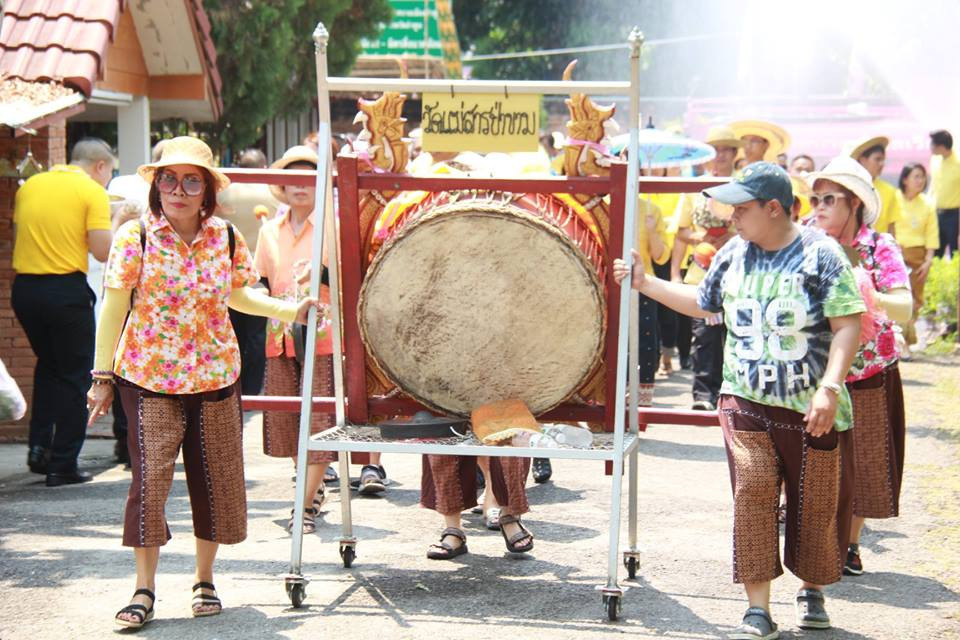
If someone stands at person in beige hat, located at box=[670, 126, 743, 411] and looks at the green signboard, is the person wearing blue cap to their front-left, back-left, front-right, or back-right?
back-left

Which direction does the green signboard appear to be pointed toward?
toward the camera

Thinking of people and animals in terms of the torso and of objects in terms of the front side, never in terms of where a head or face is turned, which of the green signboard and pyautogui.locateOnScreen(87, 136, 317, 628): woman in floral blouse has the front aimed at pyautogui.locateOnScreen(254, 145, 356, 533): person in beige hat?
the green signboard

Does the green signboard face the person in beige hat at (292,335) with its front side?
yes

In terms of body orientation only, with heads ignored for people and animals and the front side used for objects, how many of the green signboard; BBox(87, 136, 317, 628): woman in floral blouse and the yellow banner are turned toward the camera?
3

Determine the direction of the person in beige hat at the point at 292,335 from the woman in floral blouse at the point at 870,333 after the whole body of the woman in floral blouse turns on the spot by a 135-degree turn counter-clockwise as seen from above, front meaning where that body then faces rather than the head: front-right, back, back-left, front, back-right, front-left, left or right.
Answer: back

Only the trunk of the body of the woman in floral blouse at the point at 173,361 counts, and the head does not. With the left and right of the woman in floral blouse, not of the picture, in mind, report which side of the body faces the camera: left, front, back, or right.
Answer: front

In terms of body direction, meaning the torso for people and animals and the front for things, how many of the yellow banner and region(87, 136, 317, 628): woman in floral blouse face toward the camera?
2

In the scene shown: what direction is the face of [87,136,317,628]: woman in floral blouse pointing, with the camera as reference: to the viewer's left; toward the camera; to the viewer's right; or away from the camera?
toward the camera

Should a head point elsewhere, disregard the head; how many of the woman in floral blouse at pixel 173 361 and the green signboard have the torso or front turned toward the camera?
2

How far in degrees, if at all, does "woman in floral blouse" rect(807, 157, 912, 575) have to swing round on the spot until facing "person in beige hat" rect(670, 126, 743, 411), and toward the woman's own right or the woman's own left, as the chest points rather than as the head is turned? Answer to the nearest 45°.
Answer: approximately 135° to the woman's own right

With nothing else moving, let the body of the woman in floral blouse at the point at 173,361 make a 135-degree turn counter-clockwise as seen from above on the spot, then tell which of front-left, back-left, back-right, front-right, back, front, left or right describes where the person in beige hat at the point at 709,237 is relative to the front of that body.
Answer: front

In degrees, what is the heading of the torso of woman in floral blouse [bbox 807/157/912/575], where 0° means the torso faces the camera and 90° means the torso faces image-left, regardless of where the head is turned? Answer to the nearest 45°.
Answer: approximately 45°

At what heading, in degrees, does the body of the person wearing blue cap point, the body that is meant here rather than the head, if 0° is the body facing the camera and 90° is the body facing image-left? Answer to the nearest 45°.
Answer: approximately 45°

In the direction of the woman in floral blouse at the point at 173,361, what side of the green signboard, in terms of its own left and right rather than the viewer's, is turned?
front

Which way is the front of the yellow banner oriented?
toward the camera

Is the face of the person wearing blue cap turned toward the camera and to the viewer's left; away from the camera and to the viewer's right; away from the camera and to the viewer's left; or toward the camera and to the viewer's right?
toward the camera and to the viewer's left

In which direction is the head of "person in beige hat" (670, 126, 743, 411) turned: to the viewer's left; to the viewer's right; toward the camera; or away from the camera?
toward the camera
